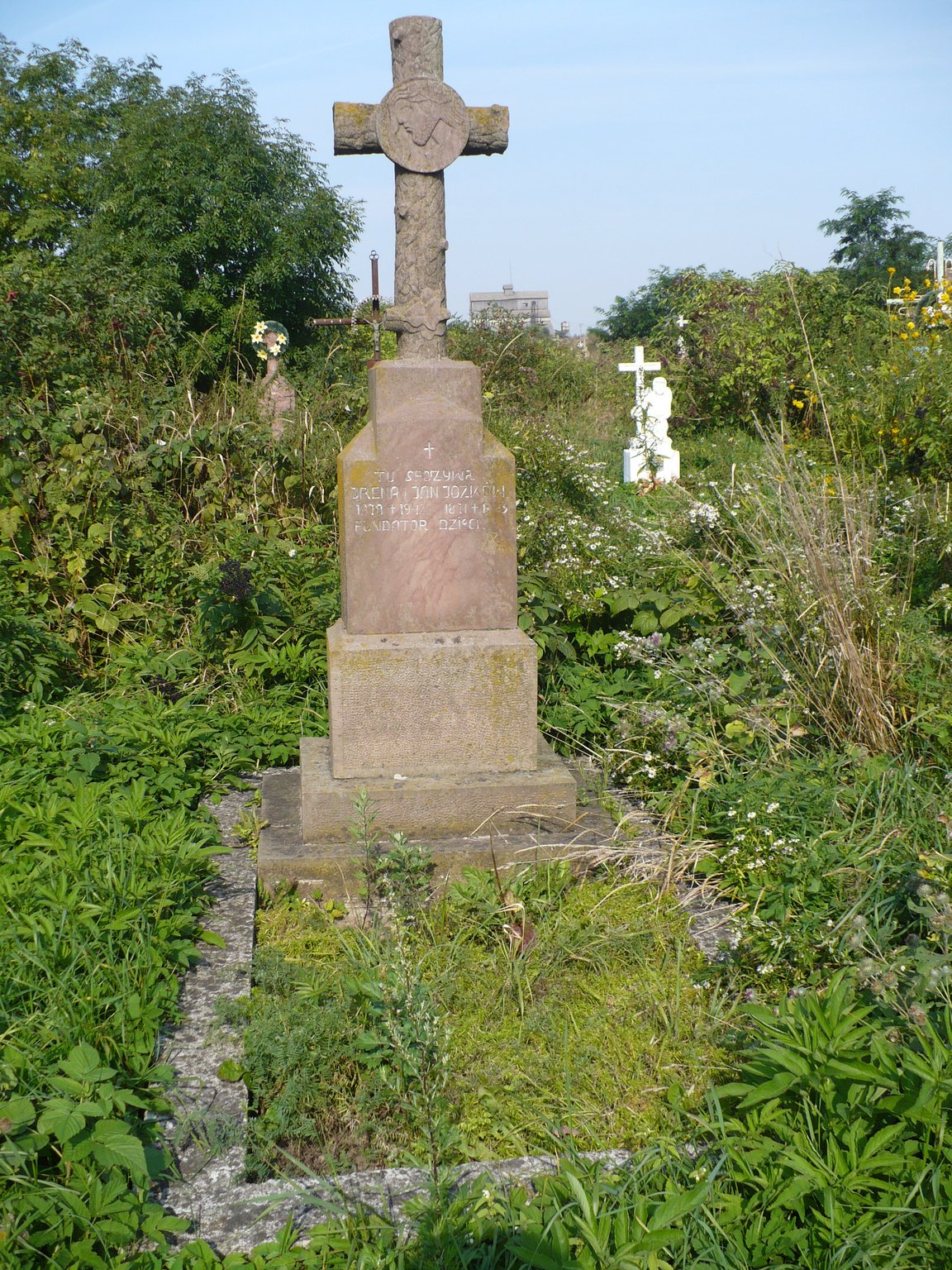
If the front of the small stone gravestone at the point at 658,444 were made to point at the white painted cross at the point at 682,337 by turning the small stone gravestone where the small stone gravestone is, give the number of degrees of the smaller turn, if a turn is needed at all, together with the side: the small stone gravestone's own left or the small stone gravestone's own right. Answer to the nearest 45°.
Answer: approximately 180°

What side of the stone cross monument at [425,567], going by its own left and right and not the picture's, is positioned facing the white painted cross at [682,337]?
back

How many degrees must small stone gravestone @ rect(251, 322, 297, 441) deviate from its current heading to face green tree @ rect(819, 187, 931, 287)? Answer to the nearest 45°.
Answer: approximately 135° to its left

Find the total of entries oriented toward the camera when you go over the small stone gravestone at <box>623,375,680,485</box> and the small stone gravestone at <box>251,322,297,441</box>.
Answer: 2

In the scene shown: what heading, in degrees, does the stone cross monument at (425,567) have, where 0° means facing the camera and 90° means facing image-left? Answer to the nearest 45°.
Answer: approximately 0°

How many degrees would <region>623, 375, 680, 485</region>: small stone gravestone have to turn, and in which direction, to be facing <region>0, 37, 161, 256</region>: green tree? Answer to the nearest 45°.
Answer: approximately 135° to its right

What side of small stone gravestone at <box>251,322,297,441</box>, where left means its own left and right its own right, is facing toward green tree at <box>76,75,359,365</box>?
back

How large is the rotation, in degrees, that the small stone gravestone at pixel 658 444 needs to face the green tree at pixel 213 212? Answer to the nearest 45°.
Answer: approximately 135° to its right

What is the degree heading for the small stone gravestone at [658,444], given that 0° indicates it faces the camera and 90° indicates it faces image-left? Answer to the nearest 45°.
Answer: approximately 0°

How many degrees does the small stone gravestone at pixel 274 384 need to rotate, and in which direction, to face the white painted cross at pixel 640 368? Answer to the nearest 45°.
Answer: approximately 135° to its left
